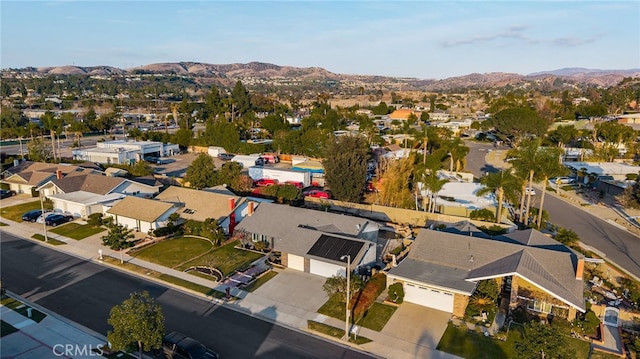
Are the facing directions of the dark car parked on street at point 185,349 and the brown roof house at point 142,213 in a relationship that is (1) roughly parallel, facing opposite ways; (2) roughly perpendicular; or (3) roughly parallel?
roughly perpendicular

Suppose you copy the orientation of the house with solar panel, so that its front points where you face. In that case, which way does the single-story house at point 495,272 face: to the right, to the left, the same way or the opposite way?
the same way

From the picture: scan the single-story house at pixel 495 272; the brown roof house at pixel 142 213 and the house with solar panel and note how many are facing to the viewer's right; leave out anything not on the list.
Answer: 0

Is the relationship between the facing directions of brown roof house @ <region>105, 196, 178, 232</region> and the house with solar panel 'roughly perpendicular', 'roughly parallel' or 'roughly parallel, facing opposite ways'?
roughly parallel

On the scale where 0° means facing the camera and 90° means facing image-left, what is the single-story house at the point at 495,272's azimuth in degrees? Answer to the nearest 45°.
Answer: approximately 45°

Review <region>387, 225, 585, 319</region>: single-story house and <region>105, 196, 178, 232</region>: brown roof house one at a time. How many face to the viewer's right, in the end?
0

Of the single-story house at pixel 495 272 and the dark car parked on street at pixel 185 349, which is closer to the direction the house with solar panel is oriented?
the dark car parked on street

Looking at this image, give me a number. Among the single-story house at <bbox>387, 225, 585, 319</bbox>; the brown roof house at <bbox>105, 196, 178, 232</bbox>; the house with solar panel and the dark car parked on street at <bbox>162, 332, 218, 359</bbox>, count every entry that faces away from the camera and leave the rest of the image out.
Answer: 0

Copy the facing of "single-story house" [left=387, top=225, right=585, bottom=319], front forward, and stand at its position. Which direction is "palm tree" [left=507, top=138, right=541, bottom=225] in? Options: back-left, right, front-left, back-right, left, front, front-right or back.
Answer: back-right

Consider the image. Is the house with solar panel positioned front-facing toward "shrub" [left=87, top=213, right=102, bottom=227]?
no

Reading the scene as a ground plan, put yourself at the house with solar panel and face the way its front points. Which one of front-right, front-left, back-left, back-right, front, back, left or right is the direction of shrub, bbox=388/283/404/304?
left

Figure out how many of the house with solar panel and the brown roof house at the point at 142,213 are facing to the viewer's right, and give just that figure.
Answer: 0

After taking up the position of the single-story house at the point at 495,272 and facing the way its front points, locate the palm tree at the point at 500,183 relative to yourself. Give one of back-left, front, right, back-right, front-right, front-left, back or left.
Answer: back-right

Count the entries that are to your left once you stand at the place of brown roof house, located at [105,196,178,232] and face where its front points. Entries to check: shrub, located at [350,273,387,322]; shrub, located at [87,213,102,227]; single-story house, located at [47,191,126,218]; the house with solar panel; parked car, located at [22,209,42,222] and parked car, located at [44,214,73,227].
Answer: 2

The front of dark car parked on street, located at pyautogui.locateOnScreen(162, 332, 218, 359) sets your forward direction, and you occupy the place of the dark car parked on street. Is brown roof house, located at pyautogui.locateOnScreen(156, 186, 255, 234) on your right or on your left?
on your left

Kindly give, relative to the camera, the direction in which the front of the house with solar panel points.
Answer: facing the viewer and to the left of the viewer

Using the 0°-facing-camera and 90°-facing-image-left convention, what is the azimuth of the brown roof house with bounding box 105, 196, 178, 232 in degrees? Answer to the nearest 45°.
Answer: approximately 45°
